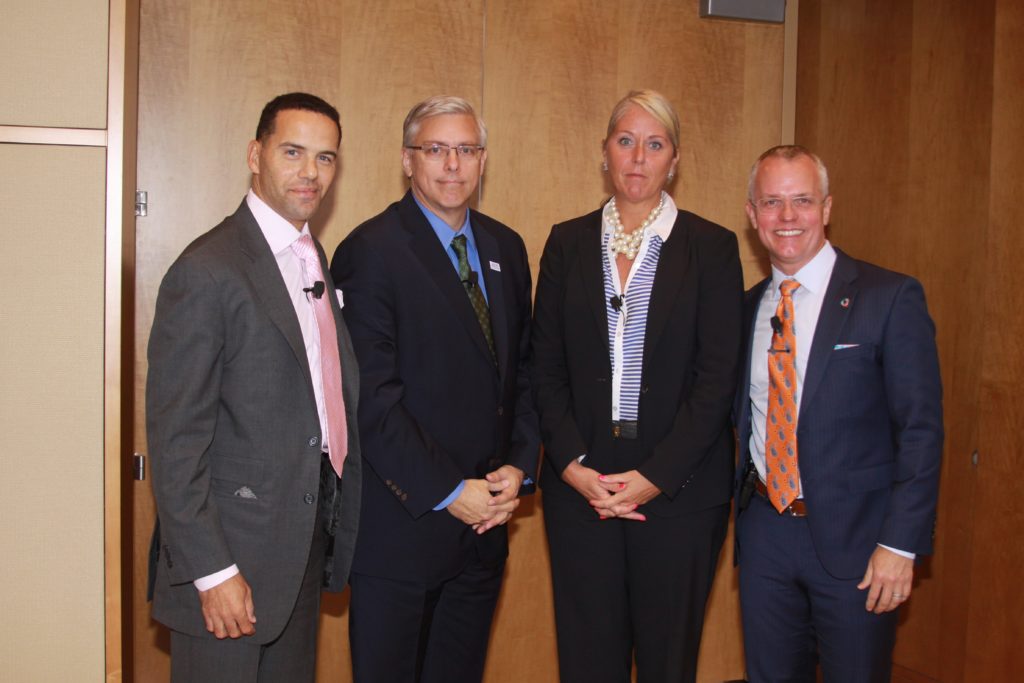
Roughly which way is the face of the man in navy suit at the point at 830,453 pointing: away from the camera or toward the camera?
toward the camera

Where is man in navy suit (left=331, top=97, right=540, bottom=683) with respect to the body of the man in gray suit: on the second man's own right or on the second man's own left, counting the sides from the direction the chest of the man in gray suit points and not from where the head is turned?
on the second man's own left

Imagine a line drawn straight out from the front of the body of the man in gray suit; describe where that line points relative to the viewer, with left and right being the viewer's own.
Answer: facing the viewer and to the right of the viewer

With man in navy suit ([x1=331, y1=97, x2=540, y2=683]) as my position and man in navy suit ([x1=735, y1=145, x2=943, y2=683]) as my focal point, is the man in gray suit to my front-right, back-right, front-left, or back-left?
back-right

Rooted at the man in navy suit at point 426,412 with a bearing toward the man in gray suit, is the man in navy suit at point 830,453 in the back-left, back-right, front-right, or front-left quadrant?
back-left

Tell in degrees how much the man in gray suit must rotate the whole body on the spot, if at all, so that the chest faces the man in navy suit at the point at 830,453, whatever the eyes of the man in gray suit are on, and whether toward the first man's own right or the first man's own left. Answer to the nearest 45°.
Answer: approximately 45° to the first man's own left

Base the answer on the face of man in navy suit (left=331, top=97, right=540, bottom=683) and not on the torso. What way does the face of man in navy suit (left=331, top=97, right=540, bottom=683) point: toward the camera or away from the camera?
toward the camera
